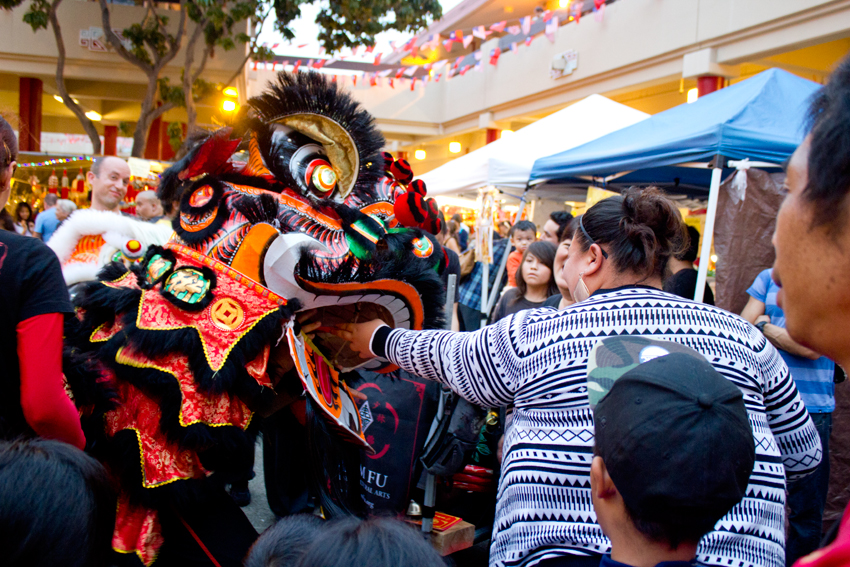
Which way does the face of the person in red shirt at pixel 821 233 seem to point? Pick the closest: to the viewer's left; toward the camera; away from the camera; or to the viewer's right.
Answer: to the viewer's left

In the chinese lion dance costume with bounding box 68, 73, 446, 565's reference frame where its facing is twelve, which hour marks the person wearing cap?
The person wearing cap is roughly at 2 o'clock from the chinese lion dance costume.

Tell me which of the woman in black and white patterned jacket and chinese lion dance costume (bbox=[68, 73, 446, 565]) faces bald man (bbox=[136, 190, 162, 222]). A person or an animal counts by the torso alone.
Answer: the woman in black and white patterned jacket

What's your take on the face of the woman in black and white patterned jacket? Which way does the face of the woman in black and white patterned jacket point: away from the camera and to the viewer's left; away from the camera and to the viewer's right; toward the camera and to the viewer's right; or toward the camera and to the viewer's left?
away from the camera and to the viewer's left

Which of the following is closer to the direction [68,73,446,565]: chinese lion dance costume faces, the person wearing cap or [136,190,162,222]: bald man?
the person wearing cap

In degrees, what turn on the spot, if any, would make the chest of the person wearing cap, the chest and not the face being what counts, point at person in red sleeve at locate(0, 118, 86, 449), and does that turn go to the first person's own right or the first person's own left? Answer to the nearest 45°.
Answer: approximately 45° to the first person's own left

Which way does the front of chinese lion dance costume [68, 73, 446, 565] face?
to the viewer's right

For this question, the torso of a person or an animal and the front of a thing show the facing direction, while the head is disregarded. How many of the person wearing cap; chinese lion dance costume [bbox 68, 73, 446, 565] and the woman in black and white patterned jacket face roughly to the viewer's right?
1

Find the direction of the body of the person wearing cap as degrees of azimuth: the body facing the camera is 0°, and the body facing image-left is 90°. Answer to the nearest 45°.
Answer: approximately 135°

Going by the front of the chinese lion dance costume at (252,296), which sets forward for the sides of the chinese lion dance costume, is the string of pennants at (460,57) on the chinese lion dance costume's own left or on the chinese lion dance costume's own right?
on the chinese lion dance costume's own left

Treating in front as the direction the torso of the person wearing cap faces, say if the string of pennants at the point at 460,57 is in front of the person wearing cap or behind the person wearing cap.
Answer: in front

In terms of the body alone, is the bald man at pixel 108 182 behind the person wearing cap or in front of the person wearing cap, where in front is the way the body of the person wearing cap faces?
in front

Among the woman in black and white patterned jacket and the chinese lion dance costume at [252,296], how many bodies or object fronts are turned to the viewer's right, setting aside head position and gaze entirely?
1
